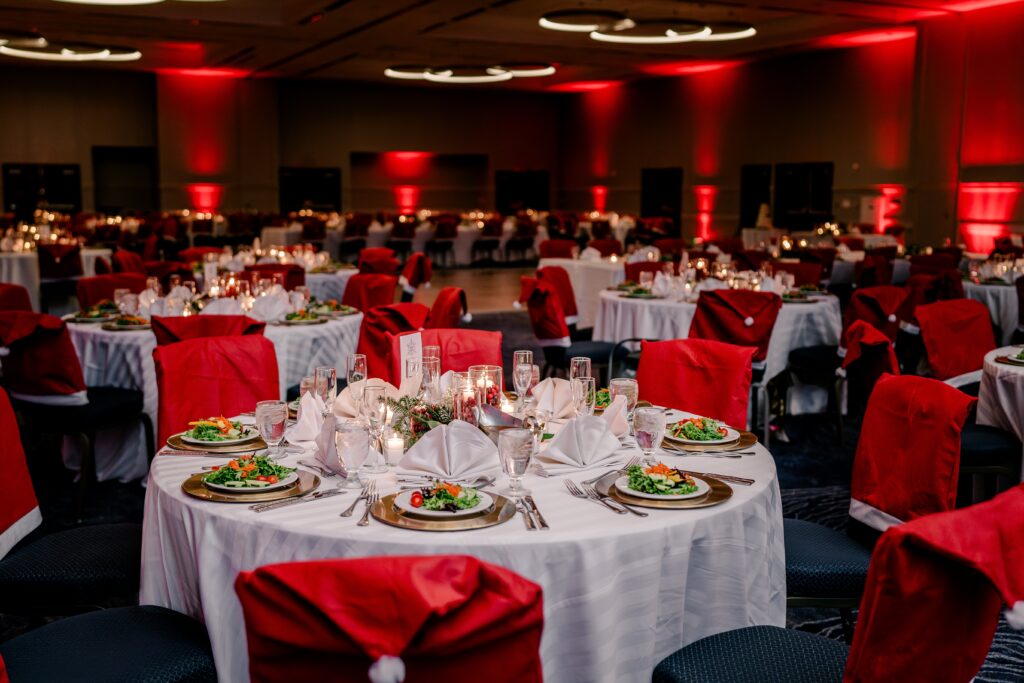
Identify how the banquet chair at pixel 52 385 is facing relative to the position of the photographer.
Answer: facing away from the viewer and to the right of the viewer

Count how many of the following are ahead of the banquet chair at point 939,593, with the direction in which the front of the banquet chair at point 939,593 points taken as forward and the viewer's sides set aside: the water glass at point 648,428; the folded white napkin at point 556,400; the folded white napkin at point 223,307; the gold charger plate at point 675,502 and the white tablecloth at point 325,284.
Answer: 5

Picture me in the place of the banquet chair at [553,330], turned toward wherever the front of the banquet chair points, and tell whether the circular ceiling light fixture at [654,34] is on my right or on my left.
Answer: on my left

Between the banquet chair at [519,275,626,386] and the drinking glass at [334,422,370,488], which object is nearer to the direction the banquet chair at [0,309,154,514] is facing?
the banquet chair

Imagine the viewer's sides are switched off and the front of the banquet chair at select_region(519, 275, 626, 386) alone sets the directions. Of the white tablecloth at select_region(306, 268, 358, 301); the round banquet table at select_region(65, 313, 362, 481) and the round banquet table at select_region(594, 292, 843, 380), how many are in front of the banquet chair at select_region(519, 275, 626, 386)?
1

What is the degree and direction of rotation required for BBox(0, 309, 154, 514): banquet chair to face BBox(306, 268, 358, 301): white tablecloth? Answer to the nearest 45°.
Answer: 0° — it already faces it

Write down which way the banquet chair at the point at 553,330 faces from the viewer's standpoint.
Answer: facing to the right of the viewer

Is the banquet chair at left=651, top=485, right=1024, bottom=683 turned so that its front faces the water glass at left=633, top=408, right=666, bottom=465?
yes

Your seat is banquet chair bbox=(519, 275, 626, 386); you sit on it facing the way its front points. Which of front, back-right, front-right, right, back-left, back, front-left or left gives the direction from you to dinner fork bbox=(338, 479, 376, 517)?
right

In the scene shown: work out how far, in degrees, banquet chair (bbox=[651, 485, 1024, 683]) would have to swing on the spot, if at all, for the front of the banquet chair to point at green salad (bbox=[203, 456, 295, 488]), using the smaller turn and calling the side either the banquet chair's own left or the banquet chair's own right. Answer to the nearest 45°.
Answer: approximately 45° to the banquet chair's own left

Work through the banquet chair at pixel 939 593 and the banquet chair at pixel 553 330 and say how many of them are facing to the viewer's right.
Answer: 1

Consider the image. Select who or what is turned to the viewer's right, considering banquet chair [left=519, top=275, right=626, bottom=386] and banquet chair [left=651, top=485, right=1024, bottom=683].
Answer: banquet chair [left=519, top=275, right=626, bottom=386]

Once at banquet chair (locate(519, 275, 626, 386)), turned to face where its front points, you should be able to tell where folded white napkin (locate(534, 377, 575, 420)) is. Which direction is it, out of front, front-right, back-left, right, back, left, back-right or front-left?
right
